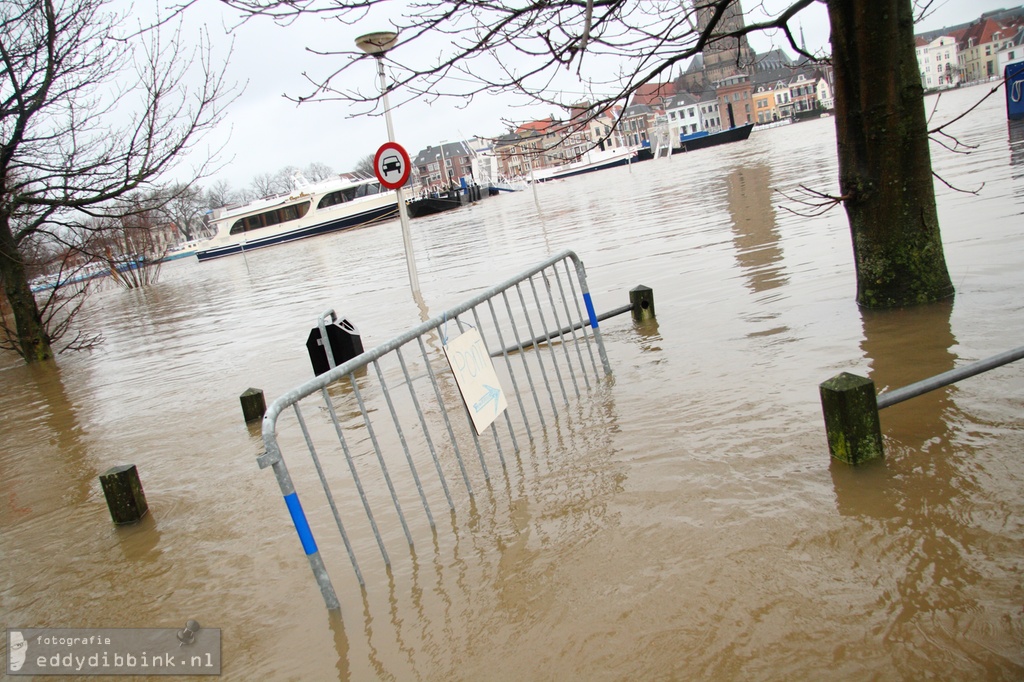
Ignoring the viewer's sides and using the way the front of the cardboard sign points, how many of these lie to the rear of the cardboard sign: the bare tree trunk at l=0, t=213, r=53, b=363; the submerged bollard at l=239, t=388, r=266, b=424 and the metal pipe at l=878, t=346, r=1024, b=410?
2

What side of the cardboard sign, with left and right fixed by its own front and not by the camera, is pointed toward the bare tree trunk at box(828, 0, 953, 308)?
left

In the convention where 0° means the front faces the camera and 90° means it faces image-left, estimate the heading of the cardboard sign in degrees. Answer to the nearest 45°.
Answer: approximately 315°

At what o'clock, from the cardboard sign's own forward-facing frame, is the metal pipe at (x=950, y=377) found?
The metal pipe is roughly at 11 o'clock from the cardboard sign.

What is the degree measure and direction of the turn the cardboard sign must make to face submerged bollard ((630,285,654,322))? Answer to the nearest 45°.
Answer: approximately 90° to its left

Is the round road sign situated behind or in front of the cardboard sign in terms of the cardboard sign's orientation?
behind

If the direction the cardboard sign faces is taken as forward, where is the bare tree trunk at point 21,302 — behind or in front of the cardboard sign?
behind

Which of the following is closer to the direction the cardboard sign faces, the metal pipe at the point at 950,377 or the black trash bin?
the metal pipe

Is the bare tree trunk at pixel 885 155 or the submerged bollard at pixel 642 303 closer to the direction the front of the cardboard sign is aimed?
the bare tree trunk

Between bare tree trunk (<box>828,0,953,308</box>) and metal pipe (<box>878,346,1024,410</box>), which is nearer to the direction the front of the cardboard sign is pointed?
the metal pipe

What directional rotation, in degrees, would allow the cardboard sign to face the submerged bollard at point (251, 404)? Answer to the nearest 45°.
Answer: approximately 180°
